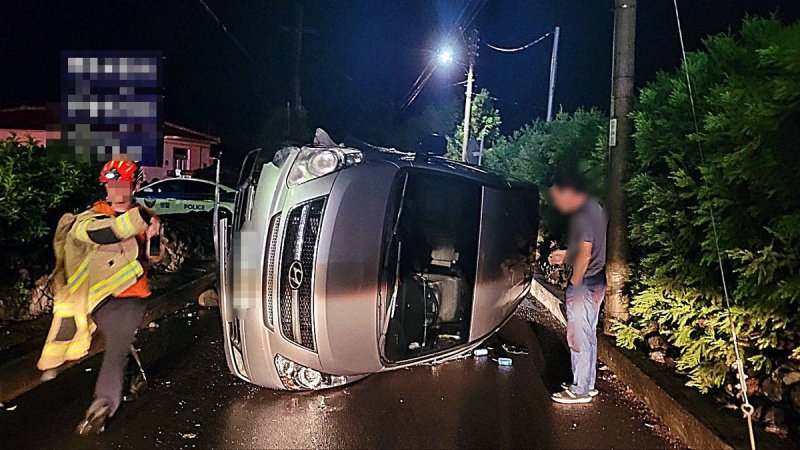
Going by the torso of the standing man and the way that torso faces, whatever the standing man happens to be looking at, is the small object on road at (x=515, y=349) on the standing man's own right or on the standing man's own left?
on the standing man's own right

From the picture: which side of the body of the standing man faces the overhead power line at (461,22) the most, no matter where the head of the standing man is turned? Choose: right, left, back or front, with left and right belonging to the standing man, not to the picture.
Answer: right

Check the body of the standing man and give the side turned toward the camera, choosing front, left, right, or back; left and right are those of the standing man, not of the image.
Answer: left

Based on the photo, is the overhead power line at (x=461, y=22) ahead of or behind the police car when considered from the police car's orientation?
behind

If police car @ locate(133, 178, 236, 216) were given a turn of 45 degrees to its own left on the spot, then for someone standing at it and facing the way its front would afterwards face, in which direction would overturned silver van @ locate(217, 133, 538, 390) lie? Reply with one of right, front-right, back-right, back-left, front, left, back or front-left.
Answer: front-left

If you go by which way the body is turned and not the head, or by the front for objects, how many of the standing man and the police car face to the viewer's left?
2

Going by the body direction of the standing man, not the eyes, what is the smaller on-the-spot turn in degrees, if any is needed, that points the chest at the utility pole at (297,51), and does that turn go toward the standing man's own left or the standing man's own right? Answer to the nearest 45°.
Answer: approximately 45° to the standing man's own right

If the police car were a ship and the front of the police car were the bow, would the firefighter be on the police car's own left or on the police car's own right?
on the police car's own left

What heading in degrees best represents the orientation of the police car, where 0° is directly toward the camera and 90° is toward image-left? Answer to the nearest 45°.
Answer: approximately 90°

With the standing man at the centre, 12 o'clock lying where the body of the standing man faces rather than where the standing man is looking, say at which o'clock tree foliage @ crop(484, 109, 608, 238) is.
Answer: The tree foliage is roughly at 3 o'clock from the standing man.

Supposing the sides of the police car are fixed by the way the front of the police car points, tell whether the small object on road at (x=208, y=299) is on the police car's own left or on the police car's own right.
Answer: on the police car's own left

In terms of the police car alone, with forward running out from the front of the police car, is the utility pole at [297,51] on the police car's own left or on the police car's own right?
on the police car's own right
